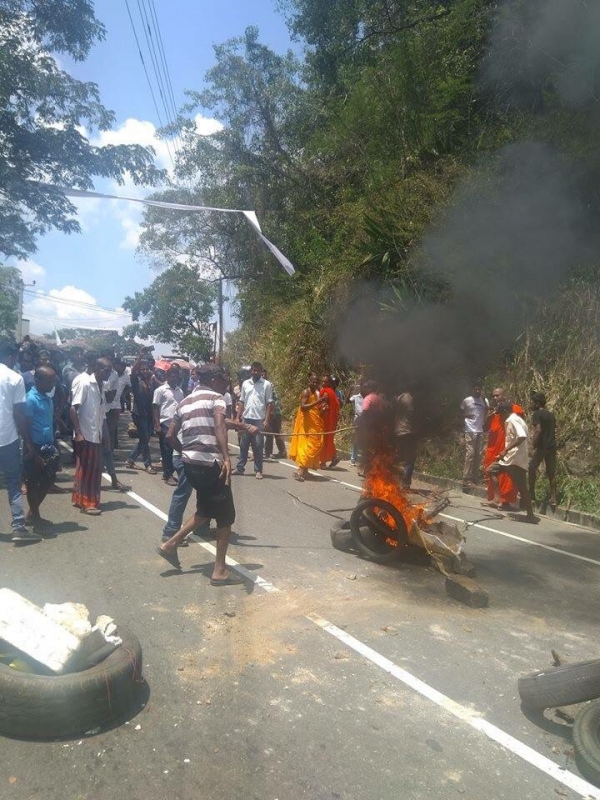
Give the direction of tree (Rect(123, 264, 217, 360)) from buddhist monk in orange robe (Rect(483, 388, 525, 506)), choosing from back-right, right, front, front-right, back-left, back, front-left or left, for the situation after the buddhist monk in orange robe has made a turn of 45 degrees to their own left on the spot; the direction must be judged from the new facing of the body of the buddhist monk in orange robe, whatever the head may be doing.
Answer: back-right

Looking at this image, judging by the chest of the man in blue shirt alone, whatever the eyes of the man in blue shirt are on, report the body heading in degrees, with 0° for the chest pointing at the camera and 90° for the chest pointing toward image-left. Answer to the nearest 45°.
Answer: approximately 315°

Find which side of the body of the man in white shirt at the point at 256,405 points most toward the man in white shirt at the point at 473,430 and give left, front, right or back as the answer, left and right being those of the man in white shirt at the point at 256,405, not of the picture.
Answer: left

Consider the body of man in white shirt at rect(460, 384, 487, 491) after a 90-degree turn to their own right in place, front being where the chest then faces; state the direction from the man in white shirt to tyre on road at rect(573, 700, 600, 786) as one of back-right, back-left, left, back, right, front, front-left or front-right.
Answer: back-left

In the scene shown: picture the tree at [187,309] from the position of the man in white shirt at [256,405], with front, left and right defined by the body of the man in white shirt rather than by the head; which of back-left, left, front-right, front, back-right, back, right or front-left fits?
back

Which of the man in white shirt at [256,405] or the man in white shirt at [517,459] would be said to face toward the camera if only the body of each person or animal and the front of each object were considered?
the man in white shirt at [256,405]

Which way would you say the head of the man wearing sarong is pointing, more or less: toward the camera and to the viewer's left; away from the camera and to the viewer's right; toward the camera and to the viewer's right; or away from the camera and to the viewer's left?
toward the camera and to the viewer's right

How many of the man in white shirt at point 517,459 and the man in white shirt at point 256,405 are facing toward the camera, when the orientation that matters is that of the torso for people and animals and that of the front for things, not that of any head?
1

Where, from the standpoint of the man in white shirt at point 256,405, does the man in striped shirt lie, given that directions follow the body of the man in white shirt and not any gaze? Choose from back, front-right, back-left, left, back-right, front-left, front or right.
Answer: front

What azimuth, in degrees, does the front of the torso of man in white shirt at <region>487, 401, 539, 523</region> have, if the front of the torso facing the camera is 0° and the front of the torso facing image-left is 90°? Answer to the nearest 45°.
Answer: approximately 90°

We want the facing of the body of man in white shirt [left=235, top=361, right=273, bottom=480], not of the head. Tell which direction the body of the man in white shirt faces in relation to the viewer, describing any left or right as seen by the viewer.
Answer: facing the viewer

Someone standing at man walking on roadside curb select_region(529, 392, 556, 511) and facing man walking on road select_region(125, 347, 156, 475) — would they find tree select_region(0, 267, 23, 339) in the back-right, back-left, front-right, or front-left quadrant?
front-right

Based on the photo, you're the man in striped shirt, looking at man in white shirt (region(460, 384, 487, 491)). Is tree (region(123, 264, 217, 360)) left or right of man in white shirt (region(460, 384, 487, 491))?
left

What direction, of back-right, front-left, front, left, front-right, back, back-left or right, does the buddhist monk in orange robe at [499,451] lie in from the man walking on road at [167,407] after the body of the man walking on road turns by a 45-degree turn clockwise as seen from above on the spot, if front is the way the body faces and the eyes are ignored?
left

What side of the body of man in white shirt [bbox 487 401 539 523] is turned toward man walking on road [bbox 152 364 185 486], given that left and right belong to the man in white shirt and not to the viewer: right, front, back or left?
front

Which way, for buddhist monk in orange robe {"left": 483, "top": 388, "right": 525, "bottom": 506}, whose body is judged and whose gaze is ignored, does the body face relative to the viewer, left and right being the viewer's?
facing the viewer and to the left of the viewer

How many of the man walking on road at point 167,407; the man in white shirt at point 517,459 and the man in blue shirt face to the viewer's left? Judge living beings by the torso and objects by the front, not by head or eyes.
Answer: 1

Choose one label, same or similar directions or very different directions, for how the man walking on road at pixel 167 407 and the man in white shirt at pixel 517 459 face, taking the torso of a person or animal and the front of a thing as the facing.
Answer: very different directions
